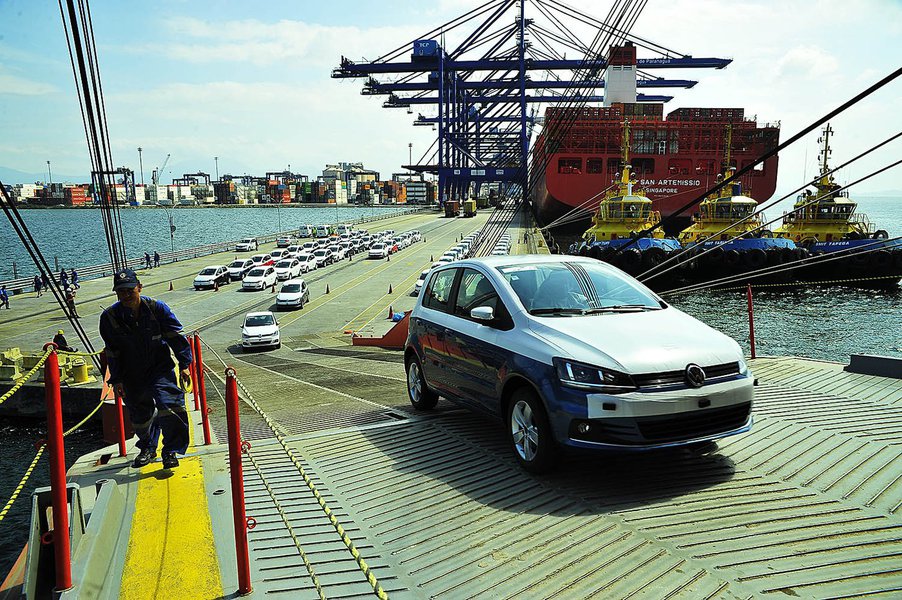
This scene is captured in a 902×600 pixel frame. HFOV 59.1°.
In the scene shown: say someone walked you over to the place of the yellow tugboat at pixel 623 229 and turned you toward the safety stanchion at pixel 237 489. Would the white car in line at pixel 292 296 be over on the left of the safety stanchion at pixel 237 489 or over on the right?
right

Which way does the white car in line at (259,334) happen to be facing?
toward the camera

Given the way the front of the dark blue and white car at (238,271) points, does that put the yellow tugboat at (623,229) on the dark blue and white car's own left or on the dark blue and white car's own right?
on the dark blue and white car's own left

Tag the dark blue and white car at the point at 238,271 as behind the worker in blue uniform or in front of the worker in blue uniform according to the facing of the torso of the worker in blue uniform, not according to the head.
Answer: behind

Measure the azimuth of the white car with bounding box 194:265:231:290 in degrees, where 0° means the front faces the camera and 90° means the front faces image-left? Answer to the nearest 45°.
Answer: approximately 45°

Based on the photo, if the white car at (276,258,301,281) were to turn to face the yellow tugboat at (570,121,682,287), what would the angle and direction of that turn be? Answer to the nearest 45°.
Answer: approximately 135° to its left

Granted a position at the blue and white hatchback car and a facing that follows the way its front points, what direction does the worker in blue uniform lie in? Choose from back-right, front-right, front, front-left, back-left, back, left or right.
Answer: back-right

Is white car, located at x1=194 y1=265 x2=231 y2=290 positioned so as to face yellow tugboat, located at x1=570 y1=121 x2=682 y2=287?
no

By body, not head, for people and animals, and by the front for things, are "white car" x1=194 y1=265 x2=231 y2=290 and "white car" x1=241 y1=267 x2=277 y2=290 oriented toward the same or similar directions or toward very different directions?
same or similar directions

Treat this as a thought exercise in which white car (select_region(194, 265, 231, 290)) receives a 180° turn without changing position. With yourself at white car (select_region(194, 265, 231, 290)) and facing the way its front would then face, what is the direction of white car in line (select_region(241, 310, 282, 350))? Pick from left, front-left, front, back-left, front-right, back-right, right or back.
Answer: back-right

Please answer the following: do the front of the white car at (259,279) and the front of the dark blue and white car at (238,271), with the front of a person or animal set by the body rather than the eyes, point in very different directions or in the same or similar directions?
same or similar directions

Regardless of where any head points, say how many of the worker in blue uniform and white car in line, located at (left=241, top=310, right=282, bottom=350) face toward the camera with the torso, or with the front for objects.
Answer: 2

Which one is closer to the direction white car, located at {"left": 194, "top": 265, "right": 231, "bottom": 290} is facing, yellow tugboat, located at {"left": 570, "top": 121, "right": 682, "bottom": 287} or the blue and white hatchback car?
the blue and white hatchback car

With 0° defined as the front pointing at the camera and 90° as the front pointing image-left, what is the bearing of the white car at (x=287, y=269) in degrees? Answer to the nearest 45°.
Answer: approximately 45°

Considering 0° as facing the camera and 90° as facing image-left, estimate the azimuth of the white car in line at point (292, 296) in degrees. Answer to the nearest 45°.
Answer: approximately 45°

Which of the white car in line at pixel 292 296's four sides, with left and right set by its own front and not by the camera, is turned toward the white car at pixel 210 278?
right

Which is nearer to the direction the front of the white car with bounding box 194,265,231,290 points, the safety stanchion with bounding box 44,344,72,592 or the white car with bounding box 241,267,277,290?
the safety stanchion

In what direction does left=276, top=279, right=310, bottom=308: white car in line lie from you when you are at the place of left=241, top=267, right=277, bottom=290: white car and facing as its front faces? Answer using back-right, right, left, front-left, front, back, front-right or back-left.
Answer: front-left

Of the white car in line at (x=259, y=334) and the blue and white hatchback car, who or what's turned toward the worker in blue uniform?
the white car in line

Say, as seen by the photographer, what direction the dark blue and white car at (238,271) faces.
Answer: facing the viewer and to the left of the viewer

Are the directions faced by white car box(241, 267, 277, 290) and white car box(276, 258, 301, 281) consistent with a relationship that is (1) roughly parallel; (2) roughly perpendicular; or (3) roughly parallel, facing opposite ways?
roughly parallel

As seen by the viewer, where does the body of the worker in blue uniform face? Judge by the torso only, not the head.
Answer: toward the camera

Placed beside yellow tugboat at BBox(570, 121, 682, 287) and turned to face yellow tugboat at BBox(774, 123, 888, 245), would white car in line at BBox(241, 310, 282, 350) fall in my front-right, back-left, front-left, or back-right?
back-right

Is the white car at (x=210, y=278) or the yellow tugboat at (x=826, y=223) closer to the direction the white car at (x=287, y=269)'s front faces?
the white car
